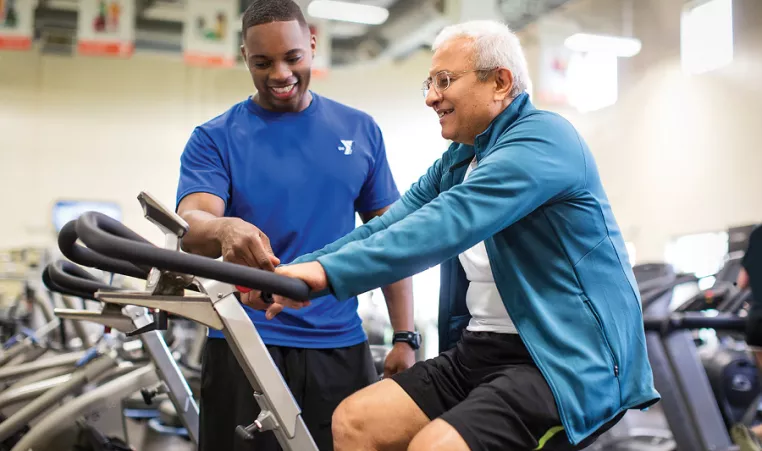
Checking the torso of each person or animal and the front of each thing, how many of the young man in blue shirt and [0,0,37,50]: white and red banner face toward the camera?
2

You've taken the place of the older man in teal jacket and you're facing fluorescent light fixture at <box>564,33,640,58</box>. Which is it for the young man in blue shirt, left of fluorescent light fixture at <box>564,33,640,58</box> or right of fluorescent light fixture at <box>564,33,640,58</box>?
left

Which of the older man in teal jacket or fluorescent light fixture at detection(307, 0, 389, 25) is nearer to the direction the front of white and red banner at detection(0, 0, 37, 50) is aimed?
the older man in teal jacket

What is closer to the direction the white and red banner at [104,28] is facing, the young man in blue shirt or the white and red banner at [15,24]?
the young man in blue shirt

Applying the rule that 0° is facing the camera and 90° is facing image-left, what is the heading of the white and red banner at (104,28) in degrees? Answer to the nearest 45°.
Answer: approximately 0°

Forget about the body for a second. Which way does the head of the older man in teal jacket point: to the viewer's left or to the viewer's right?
to the viewer's left

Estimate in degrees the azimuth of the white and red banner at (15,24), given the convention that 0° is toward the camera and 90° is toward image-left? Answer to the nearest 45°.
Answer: approximately 0°

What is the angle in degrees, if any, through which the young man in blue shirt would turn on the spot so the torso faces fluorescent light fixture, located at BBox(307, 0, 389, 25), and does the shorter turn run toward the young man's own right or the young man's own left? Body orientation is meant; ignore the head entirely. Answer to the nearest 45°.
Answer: approximately 180°
